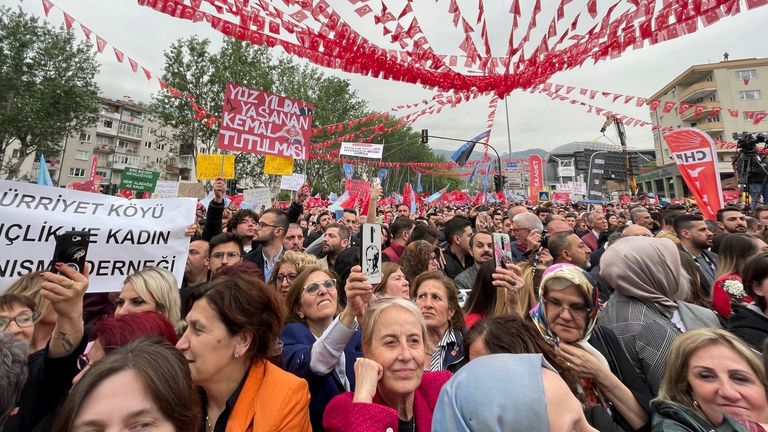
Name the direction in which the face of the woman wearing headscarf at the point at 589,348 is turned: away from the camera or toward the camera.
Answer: toward the camera

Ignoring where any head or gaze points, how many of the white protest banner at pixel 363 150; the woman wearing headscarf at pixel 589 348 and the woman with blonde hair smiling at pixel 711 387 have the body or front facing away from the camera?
0

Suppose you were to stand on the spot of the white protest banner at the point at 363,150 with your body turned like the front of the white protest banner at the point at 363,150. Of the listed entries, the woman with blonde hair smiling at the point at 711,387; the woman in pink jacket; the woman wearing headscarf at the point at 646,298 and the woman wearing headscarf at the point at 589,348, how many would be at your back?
0

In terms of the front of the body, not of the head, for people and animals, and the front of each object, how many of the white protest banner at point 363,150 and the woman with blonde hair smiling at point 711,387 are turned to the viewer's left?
0

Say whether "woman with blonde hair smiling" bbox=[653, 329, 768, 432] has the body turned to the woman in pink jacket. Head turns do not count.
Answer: no

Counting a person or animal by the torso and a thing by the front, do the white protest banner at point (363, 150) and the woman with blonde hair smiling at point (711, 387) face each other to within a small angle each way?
no

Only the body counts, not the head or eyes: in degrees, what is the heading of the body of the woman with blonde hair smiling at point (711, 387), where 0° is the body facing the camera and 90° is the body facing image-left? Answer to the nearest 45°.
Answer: approximately 315°

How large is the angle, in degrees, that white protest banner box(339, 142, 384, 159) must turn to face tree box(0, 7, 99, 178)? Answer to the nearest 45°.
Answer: approximately 90° to its right

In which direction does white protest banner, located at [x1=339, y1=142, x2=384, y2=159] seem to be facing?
toward the camera

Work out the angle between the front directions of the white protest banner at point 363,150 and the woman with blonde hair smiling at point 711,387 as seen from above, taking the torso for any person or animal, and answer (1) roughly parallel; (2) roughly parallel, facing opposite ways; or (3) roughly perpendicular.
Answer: roughly parallel

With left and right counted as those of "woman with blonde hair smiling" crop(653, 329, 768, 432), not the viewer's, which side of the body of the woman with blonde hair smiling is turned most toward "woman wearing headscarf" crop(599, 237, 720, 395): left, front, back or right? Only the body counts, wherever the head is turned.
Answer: back

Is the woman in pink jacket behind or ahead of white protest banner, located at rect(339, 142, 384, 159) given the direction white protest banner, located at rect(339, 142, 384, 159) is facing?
ahead

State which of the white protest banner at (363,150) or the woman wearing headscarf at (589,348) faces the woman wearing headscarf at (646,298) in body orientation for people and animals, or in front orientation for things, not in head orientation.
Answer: the white protest banner
